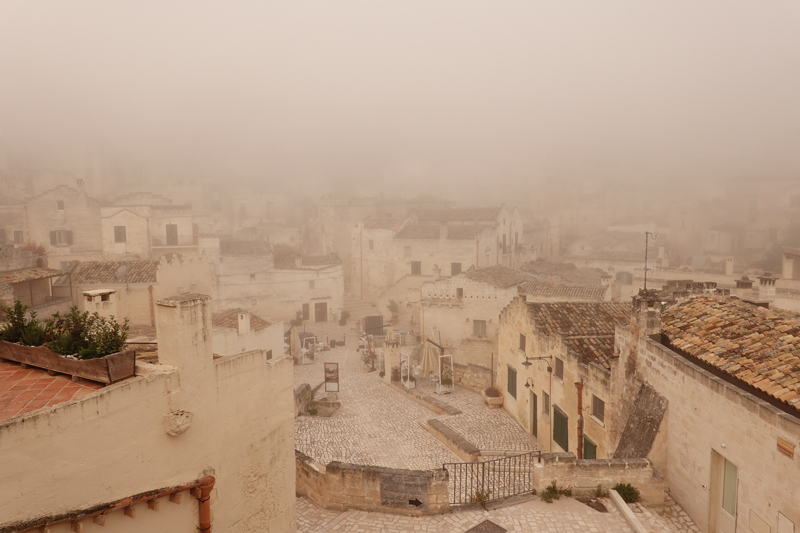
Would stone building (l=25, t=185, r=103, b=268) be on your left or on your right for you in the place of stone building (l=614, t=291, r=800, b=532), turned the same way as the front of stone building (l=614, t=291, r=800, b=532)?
on your right

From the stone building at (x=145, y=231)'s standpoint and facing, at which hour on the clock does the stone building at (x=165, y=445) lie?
the stone building at (x=165, y=445) is roughly at 12 o'clock from the stone building at (x=145, y=231).

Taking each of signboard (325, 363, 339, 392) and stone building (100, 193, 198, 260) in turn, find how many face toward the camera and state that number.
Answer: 2

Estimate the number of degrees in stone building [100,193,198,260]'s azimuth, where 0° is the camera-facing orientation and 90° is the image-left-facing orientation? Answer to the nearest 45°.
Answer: approximately 0°

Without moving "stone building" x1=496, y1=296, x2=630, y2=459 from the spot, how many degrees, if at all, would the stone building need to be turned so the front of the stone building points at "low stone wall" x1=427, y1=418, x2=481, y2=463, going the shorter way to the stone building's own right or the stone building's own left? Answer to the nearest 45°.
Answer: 0° — it already faces it

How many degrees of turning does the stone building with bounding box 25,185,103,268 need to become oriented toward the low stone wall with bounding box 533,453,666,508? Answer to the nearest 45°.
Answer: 0° — it already faces it

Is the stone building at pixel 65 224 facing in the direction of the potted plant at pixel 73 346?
yes

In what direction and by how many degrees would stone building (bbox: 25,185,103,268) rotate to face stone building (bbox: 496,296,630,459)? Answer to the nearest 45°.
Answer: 0° — it already faces it

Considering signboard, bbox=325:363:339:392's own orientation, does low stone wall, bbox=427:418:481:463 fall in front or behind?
in front

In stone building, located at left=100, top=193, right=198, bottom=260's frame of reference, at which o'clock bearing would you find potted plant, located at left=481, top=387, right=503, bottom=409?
The potted plant is roughly at 11 o'clock from the stone building.
